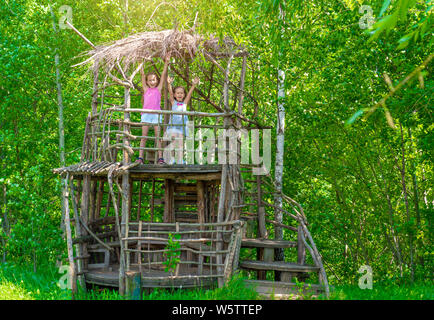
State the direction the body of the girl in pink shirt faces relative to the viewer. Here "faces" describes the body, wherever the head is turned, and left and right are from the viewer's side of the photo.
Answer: facing the viewer
